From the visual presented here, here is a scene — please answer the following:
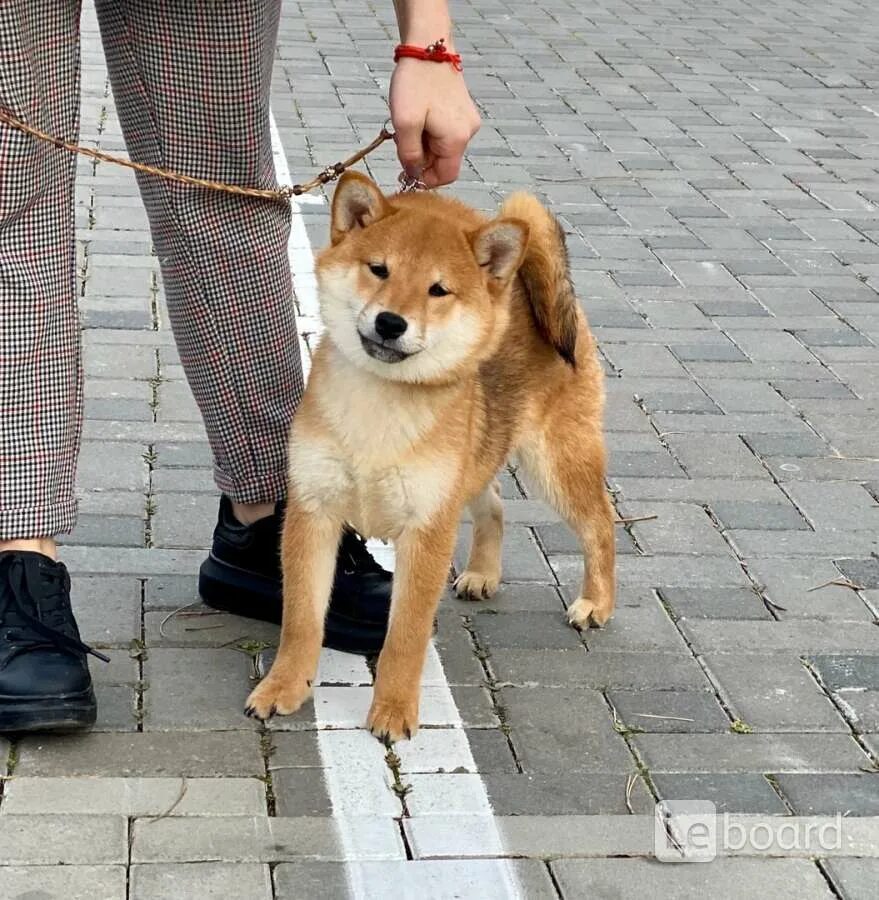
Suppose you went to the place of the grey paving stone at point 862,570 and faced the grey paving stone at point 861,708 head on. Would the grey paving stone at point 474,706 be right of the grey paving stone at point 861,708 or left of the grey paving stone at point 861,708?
right

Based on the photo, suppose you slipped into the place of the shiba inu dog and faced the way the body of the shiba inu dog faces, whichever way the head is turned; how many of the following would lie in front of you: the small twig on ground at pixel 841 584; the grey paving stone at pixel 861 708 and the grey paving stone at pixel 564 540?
0

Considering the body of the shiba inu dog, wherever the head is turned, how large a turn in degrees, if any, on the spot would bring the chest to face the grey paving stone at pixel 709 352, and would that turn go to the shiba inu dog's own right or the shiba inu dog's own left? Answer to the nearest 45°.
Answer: approximately 180°

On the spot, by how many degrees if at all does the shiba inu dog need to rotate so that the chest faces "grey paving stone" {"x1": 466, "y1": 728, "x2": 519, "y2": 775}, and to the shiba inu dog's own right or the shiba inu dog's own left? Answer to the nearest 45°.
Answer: approximately 90° to the shiba inu dog's own left

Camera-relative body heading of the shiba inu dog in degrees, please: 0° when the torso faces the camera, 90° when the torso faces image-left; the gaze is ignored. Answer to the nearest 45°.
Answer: approximately 45°

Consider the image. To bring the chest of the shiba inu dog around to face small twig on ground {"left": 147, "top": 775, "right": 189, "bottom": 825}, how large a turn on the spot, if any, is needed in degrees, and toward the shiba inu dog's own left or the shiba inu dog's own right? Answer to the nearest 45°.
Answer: approximately 45° to the shiba inu dog's own left

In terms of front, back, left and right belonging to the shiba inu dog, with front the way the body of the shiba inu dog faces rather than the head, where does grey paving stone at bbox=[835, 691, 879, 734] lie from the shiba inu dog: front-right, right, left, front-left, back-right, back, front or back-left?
back-left

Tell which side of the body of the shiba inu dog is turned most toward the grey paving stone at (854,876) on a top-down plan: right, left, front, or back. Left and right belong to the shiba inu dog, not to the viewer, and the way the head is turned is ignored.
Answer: left

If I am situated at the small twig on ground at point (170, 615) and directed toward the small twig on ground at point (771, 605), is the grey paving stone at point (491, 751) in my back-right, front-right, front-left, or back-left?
front-right

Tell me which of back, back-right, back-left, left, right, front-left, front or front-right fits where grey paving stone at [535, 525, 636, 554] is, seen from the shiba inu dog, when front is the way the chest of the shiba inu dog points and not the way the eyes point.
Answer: back
